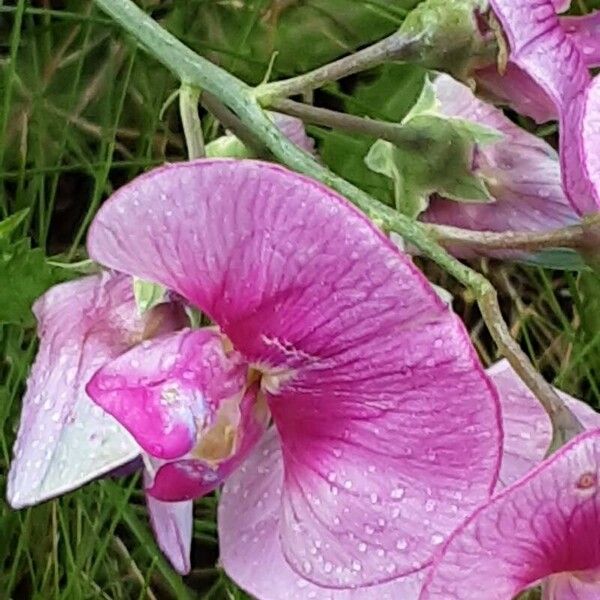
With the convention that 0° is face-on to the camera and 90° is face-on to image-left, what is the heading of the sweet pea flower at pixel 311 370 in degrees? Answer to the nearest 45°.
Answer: approximately 45°
